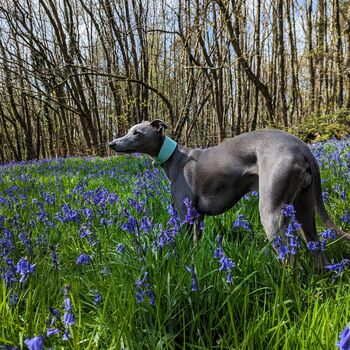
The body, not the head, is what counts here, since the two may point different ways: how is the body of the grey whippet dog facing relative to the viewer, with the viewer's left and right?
facing away from the viewer and to the left of the viewer

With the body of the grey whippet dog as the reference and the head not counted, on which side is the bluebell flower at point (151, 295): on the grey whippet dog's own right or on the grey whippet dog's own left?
on the grey whippet dog's own left

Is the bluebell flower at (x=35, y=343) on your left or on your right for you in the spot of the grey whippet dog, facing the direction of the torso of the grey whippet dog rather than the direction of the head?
on your left

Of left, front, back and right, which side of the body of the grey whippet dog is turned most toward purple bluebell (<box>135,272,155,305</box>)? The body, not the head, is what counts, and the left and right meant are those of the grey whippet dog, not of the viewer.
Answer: left
